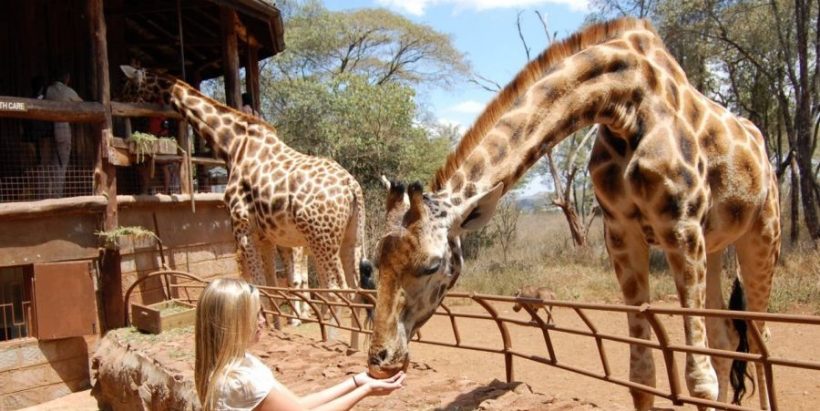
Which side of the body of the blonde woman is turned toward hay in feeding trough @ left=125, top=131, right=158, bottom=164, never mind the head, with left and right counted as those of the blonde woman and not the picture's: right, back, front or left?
left

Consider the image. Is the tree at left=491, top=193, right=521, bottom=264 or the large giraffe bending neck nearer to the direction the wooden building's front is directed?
the large giraffe bending neck

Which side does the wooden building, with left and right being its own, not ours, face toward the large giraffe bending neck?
front

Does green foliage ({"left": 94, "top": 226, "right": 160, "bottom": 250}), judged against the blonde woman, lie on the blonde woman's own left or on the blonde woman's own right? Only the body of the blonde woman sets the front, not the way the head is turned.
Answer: on the blonde woman's own left

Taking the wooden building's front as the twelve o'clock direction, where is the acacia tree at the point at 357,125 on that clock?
The acacia tree is roughly at 9 o'clock from the wooden building.

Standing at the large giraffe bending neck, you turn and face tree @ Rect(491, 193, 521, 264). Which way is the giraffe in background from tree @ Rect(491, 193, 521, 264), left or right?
left

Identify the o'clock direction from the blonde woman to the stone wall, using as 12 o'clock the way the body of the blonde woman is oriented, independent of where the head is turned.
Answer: The stone wall is roughly at 8 o'clock from the blonde woman.

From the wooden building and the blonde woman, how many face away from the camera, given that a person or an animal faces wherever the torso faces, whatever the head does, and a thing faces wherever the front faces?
0

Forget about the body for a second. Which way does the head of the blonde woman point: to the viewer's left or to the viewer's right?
to the viewer's right

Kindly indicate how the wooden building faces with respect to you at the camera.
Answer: facing the viewer and to the right of the viewer

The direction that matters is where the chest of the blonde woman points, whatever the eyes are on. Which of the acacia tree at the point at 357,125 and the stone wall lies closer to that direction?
the acacia tree

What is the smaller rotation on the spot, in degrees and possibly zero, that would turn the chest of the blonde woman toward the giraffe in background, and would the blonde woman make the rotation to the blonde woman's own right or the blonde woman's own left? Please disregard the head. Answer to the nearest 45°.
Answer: approximately 90° to the blonde woman's own left

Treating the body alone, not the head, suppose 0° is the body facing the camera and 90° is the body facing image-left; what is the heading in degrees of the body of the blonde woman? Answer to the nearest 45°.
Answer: approximately 270°
